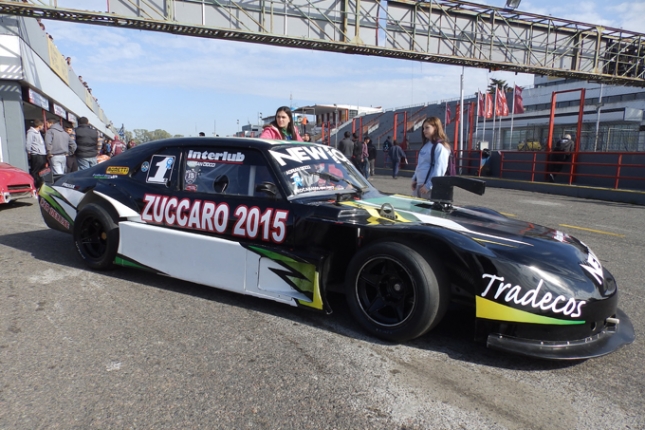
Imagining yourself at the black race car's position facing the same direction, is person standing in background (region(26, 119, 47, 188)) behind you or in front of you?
behind

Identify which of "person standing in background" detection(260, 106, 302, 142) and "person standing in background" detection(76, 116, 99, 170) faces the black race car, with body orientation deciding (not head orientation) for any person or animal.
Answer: "person standing in background" detection(260, 106, 302, 142)

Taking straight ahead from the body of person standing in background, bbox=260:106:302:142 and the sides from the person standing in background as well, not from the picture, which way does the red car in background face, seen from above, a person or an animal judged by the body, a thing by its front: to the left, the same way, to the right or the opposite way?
to the left

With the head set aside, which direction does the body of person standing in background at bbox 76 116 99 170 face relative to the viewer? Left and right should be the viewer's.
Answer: facing away from the viewer

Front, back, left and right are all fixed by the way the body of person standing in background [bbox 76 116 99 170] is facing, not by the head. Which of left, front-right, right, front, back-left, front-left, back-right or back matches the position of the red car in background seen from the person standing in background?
back-left

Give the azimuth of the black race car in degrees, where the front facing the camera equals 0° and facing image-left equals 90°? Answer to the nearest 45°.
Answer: approximately 315°

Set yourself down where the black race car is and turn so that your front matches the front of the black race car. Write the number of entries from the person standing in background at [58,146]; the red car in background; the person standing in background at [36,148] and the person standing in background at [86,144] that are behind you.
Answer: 4

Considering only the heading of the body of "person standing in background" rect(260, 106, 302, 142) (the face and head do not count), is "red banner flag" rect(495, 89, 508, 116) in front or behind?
behind
